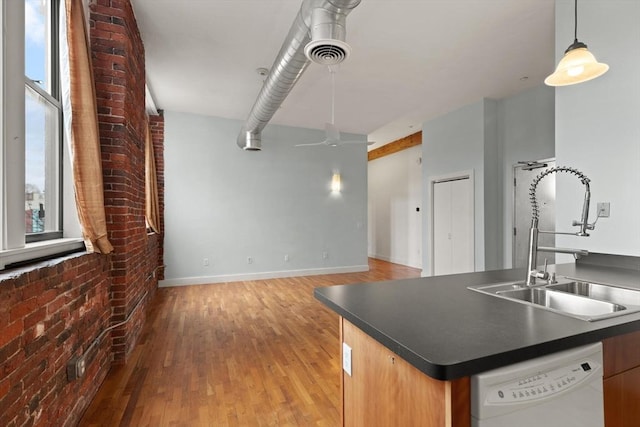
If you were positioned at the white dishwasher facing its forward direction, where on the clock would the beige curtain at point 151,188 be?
The beige curtain is roughly at 5 o'clock from the white dishwasher.

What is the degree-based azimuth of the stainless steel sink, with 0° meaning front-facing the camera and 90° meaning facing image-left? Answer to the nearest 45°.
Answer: approximately 315°

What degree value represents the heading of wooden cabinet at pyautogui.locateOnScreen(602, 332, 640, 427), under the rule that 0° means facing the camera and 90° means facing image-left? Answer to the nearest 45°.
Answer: approximately 315°

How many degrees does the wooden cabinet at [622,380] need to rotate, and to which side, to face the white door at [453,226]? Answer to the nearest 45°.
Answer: approximately 180°

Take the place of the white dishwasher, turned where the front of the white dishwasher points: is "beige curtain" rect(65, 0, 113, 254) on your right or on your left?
on your right

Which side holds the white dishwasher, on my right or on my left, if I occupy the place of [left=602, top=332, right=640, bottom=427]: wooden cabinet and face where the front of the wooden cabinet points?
on my right

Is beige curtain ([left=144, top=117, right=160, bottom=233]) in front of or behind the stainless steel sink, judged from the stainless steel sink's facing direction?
behind

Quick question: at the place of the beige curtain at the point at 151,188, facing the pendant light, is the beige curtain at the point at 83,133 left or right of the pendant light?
right

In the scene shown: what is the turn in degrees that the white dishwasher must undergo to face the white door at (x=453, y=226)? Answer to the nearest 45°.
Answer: approximately 135° to its left
